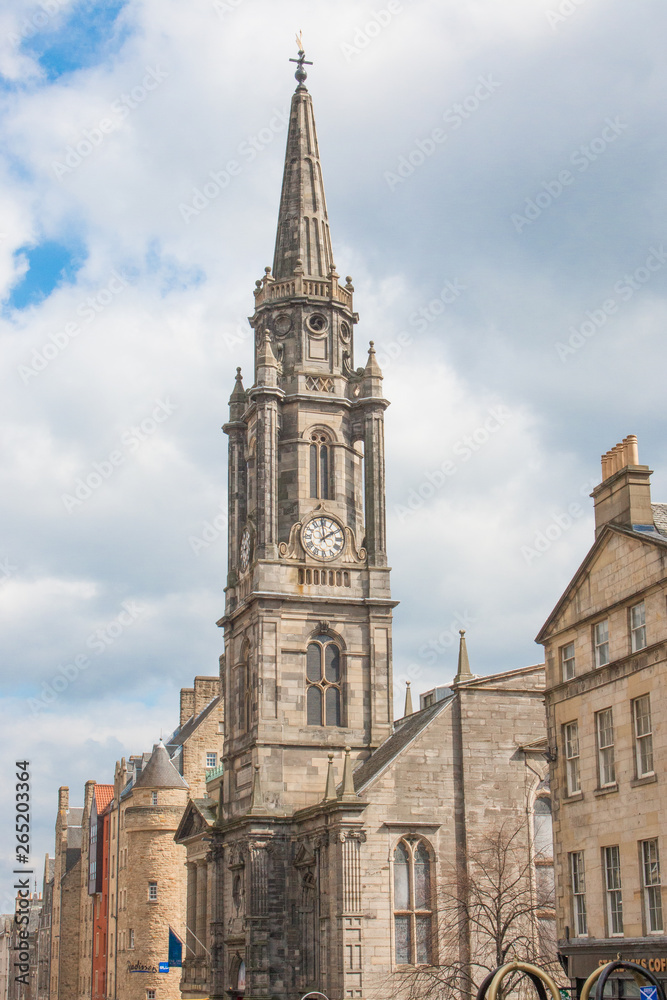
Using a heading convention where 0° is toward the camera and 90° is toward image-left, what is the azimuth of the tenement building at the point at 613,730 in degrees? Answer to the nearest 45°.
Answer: approximately 45°

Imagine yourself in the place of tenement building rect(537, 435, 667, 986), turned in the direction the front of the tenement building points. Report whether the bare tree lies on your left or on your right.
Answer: on your right
